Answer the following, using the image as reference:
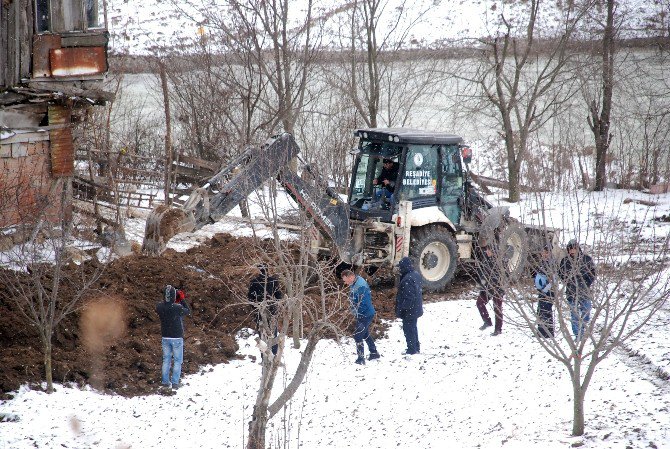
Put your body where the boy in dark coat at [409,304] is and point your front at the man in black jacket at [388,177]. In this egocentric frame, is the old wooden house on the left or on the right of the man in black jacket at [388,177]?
left

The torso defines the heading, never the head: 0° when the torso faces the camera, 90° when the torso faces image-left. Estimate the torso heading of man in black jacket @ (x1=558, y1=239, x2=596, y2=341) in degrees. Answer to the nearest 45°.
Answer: approximately 0°

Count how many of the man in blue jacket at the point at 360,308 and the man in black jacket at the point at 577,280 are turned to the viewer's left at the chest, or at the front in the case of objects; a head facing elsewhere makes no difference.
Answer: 1

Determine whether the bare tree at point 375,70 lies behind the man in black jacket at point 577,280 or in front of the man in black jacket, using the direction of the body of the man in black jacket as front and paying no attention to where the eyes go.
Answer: behind

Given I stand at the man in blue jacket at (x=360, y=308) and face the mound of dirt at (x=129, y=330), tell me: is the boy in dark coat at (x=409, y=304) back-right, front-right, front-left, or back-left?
back-right
